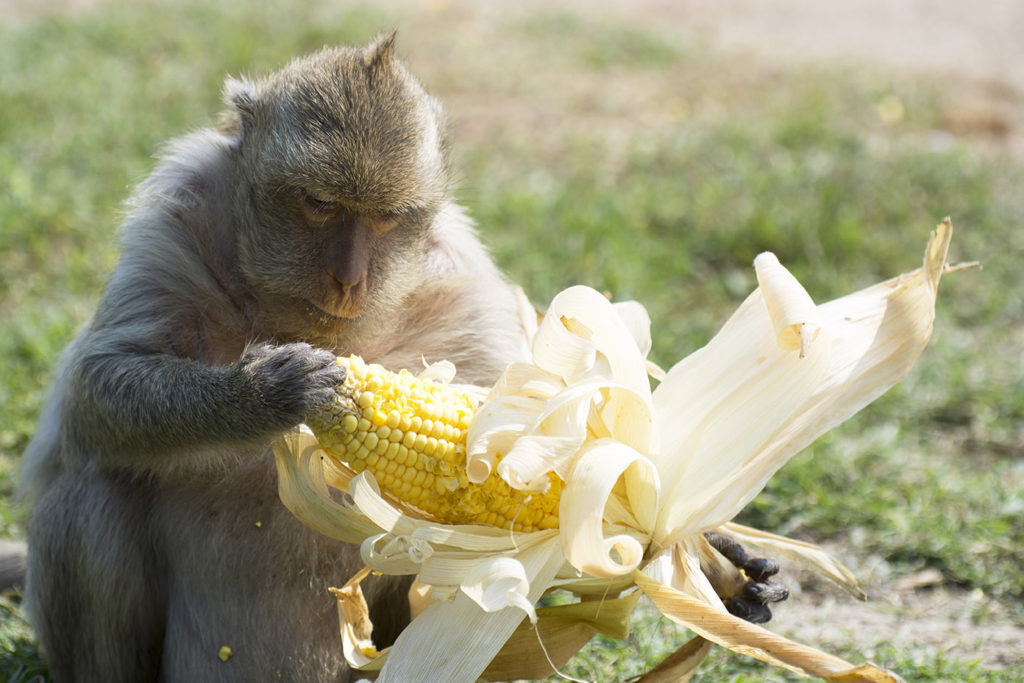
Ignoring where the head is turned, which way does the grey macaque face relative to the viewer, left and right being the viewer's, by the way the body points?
facing the viewer and to the right of the viewer
